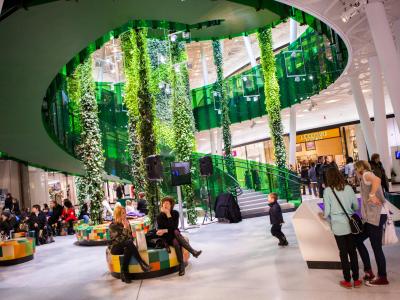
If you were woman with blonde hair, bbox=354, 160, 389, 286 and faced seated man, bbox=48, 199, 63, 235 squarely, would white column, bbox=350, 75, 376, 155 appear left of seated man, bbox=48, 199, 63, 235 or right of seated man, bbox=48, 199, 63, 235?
right

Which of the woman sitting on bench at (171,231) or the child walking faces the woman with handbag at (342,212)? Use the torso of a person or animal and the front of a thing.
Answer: the woman sitting on bench

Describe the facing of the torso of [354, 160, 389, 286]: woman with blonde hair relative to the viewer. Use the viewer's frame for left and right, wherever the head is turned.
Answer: facing to the left of the viewer

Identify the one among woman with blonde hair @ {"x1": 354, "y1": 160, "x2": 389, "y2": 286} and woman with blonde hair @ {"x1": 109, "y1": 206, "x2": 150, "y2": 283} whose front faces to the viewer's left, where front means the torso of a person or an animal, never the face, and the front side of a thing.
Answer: woman with blonde hair @ {"x1": 354, "y1": 160, "x2": 389, "y2": 286}

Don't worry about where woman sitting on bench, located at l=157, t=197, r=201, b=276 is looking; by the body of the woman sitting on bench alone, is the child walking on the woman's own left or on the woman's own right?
on the woman's own left

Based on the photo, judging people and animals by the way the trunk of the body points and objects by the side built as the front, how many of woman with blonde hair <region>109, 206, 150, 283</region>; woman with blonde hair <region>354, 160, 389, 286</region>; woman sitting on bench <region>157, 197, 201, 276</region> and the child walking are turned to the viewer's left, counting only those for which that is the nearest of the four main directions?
2

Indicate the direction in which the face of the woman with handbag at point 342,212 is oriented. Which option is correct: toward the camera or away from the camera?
away from the camera

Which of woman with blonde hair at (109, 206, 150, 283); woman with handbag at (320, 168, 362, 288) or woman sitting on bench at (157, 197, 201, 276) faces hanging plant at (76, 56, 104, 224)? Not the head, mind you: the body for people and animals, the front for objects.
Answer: the woman with handbag

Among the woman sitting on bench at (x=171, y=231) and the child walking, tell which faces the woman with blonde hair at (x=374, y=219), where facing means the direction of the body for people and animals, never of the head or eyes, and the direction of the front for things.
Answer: the woman sitting on bench

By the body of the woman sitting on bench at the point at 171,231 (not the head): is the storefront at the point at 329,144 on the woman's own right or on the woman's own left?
on the woman's own left

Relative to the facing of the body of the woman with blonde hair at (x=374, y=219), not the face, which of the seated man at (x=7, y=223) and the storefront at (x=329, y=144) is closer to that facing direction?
the seated man
